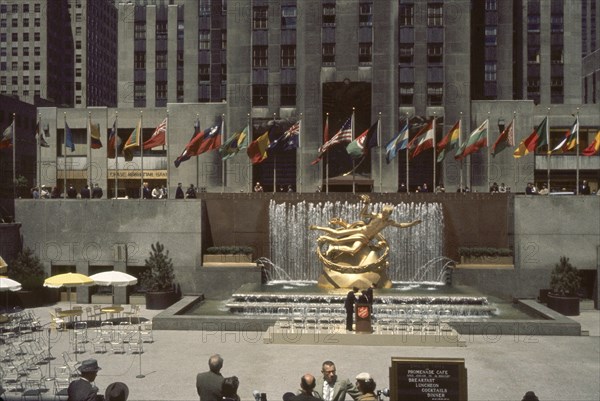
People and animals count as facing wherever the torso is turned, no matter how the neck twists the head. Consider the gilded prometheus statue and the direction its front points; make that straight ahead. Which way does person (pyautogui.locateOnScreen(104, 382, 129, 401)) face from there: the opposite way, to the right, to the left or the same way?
the opposite way

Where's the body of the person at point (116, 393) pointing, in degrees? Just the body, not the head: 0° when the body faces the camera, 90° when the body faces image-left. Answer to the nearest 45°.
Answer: approximately 180°

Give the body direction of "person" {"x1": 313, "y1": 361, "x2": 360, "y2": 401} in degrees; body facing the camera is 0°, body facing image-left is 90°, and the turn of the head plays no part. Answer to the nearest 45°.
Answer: approximately 0°

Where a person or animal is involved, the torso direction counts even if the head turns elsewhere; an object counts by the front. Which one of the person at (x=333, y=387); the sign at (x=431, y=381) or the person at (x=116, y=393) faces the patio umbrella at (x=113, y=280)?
the person at (x=116, y=393)

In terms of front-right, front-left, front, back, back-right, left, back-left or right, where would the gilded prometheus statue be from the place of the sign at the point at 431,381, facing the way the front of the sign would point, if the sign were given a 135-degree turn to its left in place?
front-left

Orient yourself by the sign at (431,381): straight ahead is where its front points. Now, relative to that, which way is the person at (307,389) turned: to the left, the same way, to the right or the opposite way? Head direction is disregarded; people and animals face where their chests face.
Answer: the opposite way

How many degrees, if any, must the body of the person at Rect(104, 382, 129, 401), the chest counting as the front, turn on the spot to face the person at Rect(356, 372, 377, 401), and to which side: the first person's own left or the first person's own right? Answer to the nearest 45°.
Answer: approximately 90° to the first person's own right

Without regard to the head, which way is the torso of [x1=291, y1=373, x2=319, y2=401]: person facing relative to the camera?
away from the camera

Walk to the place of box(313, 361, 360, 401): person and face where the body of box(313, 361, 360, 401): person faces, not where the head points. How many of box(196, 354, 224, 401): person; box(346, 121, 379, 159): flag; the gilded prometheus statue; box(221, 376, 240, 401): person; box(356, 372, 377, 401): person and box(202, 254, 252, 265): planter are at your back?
3

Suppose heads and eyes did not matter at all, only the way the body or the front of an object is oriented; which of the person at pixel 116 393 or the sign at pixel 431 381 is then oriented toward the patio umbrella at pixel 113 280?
the person

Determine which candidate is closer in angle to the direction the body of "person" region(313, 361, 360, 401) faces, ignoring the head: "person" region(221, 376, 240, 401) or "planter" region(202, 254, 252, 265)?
the person

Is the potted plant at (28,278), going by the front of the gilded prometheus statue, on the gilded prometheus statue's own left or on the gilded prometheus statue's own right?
on the gilded prometheus statue's own right
